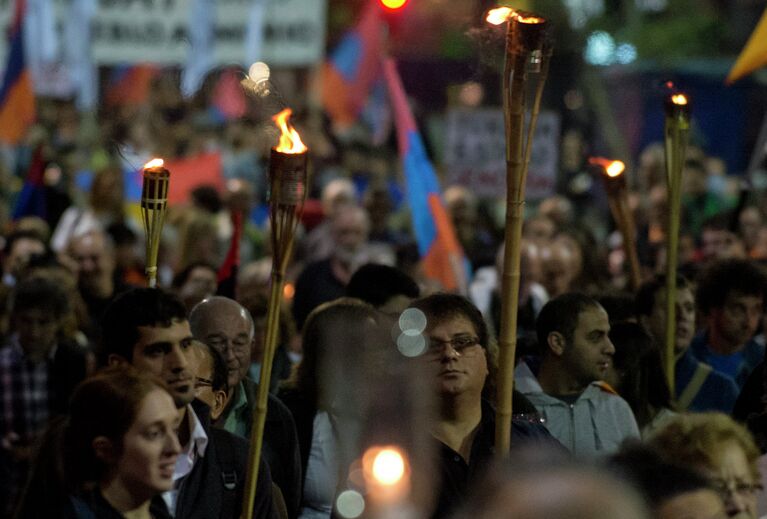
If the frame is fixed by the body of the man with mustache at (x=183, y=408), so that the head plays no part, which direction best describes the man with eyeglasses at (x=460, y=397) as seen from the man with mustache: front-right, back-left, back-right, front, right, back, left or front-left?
front-left

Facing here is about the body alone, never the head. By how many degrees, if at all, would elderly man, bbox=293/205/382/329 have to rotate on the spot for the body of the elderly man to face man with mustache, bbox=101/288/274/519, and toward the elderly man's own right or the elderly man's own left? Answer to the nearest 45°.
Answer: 0° — they already face them

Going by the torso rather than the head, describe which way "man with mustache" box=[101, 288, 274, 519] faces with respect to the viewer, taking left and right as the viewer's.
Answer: facing the viewer and to the right of the viewer

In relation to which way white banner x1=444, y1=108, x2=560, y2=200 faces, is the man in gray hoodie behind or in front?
in front

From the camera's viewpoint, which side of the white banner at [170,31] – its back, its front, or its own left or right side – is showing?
front

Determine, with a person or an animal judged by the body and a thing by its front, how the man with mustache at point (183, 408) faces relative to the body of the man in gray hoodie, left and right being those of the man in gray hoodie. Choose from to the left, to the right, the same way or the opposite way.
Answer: the same way

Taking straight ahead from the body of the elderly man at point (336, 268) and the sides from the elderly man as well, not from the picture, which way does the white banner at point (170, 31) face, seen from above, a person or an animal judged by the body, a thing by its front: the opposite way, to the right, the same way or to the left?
the same way

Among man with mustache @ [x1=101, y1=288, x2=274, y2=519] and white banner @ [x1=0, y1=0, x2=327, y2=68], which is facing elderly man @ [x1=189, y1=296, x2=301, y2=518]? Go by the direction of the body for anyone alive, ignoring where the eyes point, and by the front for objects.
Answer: the white banner

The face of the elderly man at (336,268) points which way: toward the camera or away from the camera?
toward the camera

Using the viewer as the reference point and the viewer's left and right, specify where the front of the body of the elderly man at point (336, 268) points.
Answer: facing the viewer

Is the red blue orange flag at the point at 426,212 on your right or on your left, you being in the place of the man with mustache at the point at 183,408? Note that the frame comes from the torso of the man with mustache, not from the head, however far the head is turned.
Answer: on your left

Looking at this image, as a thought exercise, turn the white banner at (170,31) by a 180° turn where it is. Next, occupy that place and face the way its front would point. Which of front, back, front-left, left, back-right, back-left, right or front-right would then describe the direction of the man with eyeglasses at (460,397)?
back

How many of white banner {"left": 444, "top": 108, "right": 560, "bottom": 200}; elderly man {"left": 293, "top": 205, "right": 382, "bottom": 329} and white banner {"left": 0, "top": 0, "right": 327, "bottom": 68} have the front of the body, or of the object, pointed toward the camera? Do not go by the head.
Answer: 3

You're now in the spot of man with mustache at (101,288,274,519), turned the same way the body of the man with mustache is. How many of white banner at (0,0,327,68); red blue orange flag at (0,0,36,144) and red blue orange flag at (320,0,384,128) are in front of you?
0

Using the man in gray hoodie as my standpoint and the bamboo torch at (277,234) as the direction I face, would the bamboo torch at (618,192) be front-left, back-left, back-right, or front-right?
back-right

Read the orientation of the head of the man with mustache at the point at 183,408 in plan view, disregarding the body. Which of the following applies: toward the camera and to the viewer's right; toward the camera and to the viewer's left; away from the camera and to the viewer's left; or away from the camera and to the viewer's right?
toward the camera and to the viewer's right

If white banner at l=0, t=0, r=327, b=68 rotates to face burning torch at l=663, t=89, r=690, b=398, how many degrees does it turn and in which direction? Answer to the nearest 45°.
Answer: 0° — it already faces it
